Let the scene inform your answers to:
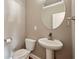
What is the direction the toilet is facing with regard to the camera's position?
facing the viewer and to the left of the viewer

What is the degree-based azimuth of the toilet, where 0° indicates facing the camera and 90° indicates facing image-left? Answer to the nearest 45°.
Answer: approximately 45°
